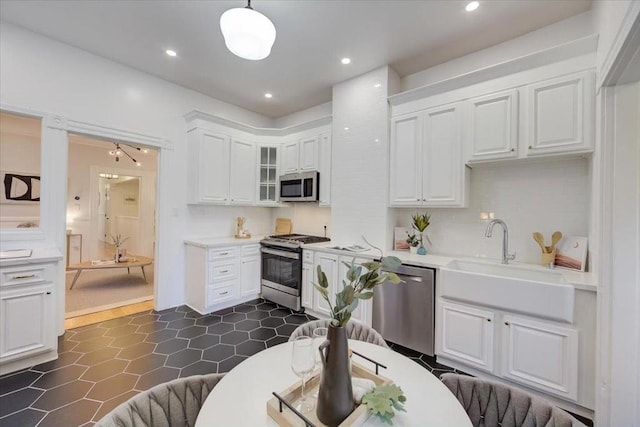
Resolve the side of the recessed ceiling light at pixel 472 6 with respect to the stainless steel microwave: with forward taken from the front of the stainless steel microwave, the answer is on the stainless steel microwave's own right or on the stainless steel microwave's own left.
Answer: on the stainless steel microwave's own left

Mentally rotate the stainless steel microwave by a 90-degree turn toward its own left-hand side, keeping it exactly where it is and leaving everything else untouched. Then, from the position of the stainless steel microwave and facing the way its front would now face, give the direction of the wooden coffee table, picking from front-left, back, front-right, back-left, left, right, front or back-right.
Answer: back-right

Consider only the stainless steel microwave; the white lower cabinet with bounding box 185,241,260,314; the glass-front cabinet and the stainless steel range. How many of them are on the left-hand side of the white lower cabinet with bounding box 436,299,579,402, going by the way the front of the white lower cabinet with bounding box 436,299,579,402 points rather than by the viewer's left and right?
0

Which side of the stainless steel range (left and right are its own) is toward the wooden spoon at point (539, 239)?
left

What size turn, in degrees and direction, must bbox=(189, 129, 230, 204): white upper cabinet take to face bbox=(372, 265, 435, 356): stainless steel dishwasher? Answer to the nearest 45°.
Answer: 0° — it already faces it

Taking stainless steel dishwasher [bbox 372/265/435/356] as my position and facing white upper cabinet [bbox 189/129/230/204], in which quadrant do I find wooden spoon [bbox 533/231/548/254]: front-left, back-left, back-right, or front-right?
back-right

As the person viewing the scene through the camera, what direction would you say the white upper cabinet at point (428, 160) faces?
facing the viewer and to the left of the viewer

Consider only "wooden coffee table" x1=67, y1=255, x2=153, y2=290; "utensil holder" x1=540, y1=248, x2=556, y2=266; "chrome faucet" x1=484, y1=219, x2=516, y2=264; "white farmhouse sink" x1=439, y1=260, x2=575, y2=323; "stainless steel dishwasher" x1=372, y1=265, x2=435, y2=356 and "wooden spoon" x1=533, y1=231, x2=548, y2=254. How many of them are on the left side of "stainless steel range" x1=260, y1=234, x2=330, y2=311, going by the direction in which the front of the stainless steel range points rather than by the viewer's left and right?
5

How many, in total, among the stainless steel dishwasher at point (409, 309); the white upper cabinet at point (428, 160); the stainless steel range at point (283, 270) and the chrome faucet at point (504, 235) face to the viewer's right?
0

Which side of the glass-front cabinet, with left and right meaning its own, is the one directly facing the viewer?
front

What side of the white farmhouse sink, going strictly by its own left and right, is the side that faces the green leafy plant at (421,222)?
right

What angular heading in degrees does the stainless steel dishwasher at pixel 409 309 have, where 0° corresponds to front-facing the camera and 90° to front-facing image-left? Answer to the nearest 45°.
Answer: approximately 45°

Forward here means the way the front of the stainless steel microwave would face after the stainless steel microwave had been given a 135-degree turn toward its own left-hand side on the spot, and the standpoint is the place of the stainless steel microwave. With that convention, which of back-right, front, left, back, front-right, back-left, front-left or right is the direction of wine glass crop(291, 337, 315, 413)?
right

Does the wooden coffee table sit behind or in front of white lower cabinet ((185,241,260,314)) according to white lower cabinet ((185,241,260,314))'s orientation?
behind

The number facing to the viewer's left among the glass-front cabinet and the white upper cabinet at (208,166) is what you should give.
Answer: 0

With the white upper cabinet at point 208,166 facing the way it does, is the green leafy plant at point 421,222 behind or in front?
in front

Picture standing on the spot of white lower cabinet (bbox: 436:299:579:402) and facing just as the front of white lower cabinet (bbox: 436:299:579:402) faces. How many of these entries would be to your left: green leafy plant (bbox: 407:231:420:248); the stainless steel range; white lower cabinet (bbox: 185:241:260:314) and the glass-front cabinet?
0
